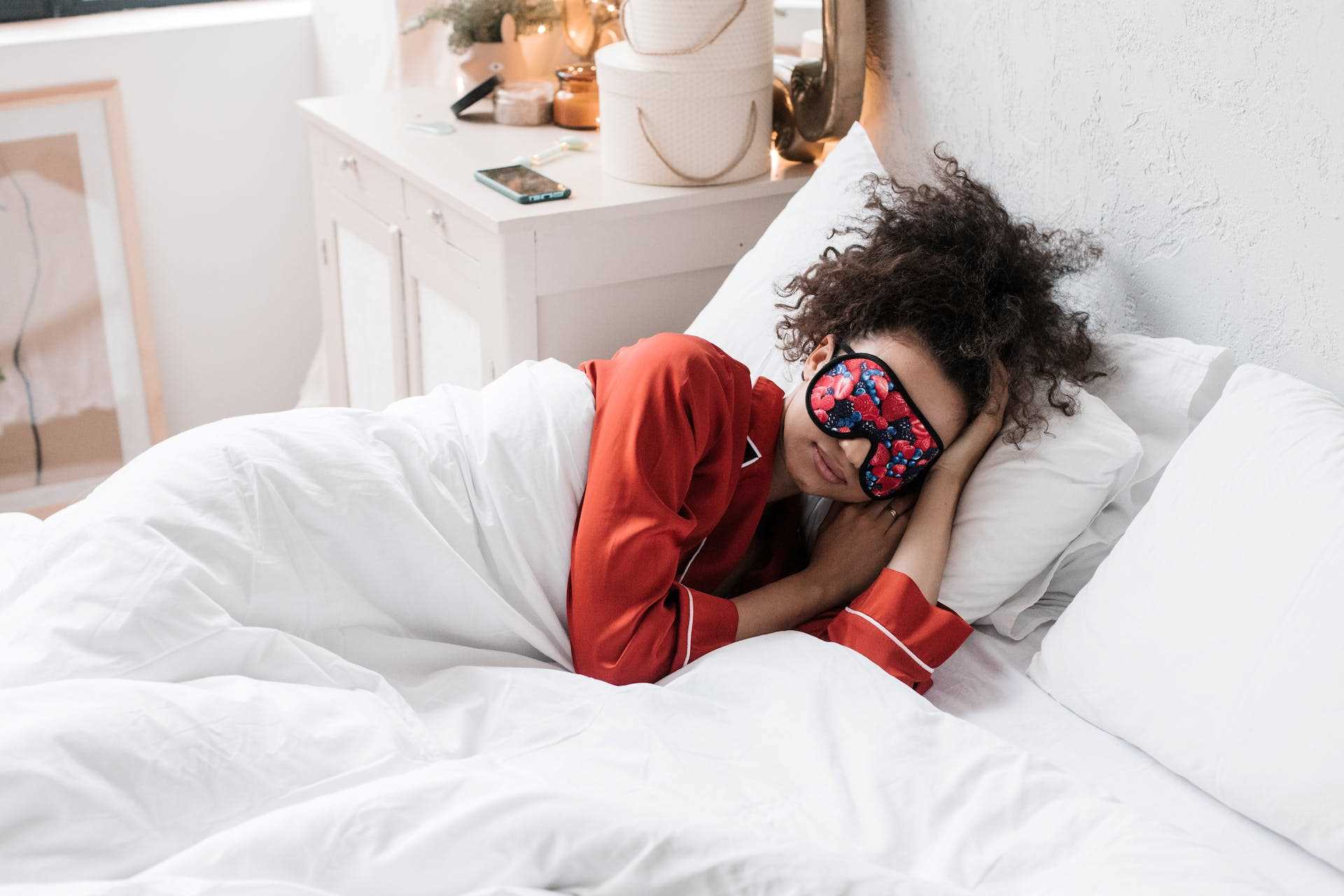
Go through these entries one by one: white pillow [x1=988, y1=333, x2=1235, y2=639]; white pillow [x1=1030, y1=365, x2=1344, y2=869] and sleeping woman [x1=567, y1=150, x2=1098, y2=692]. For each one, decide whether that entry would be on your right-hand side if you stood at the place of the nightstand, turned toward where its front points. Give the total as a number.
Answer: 0

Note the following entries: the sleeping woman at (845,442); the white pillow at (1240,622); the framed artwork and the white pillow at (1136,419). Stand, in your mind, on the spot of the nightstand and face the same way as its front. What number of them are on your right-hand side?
1

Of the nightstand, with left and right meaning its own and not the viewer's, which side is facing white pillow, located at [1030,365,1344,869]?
left

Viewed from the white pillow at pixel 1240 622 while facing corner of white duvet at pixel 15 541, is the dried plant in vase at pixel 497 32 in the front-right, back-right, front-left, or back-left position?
front-right

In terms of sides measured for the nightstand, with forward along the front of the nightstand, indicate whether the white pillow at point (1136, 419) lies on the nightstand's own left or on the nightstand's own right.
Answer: on the nightstand's own left

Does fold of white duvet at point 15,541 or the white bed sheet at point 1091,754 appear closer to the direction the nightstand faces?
the fold of white duvet

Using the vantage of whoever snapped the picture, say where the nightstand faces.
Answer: facing the viewer and to the left of the viewer

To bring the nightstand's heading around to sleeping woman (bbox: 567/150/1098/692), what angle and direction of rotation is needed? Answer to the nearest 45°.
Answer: approximately 90° to its left
